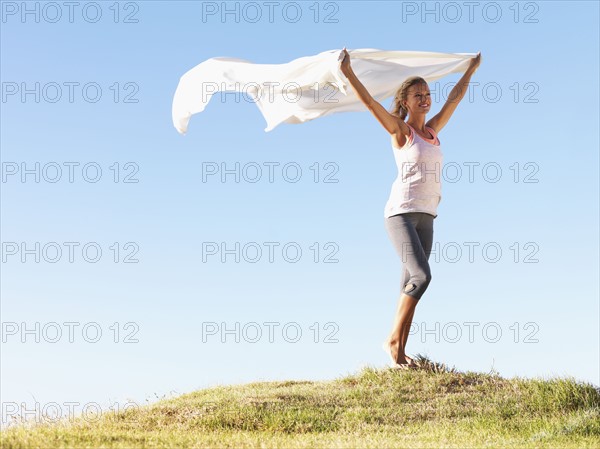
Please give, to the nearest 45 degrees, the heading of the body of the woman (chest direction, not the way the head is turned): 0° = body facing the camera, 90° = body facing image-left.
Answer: approximately 315°
